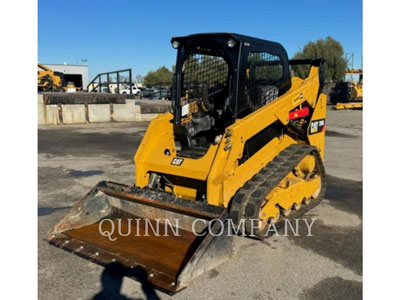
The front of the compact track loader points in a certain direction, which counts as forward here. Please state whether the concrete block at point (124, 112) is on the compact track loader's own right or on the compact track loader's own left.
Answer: on the compact track loader's own right

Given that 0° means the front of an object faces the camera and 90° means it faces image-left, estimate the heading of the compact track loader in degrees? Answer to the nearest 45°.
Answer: approximately 45°

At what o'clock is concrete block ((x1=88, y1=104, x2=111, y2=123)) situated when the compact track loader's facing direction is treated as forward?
The concrete block is roughly at 4 o'clock from the compact track loader.

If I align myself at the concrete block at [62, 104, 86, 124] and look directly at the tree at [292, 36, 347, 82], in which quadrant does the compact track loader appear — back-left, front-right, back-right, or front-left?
back-right

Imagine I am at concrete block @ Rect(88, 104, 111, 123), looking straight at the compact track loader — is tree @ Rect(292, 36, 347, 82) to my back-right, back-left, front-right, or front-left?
back-left
